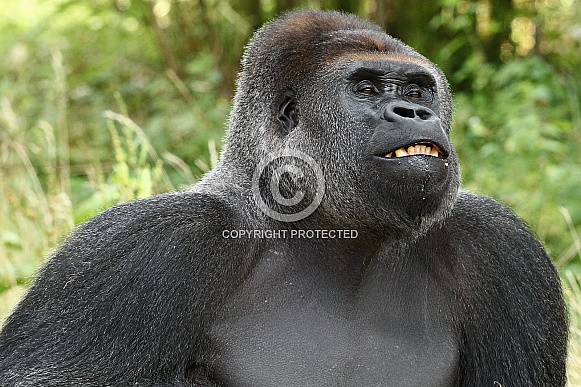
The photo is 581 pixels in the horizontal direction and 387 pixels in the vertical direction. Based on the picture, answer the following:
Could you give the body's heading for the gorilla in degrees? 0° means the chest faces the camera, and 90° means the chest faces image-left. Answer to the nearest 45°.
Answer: approximately 315°
